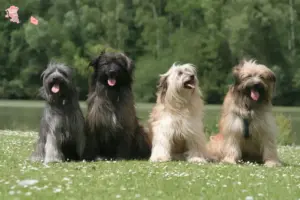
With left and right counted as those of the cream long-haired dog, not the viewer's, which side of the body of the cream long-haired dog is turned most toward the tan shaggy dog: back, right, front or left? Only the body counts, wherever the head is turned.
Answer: left

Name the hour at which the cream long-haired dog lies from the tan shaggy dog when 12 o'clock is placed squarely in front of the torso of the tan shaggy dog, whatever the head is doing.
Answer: The cream long-haired dog is roughly at 3 o'clock from the tan shaggy dog.

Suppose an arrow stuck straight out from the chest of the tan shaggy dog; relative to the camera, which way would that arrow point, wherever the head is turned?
toward the camera

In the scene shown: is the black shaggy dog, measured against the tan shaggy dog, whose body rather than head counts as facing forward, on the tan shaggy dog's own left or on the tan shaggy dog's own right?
on the tan shaggy dog's own right

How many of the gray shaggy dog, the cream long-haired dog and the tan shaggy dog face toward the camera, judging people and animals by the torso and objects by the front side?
3

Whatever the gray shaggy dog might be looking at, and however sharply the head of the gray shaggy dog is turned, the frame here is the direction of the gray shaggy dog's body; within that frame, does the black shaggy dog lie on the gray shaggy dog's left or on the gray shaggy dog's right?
on the gray shaggy dog's left

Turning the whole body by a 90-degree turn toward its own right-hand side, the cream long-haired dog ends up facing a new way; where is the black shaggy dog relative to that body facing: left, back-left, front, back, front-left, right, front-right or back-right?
front

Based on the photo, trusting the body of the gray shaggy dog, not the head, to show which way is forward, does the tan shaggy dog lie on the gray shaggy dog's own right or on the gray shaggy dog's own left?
on the gray shaggy dog's own left

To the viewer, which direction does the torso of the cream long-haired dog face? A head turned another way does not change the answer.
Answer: toward the camera
